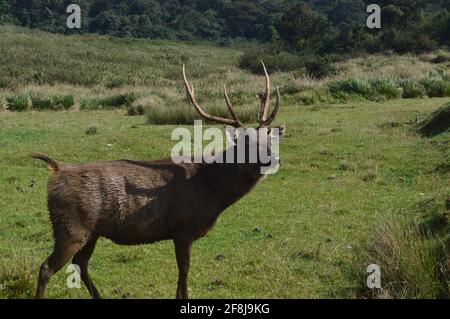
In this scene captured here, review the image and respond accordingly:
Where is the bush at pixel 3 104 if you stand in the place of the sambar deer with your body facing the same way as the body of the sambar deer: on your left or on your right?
on your left

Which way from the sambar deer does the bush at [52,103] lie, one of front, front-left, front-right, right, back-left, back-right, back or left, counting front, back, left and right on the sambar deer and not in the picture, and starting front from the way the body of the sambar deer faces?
left

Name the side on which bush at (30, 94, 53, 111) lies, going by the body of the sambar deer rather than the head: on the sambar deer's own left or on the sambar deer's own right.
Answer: on the sambar deer's own left

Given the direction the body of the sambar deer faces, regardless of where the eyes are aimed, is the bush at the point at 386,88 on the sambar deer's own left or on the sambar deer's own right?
on the sambar deer's own left

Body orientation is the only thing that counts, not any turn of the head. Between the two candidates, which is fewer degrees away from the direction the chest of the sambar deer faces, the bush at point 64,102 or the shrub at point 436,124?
the shrub

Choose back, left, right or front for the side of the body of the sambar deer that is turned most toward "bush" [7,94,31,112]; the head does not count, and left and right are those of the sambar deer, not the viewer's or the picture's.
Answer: left

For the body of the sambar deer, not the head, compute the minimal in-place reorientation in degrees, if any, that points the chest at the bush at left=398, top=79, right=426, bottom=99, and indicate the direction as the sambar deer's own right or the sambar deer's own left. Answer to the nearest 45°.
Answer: approximately 45° to the sambar deer's own left

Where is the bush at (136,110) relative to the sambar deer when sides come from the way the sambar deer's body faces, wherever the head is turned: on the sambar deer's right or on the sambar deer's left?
on the sambar deer's left

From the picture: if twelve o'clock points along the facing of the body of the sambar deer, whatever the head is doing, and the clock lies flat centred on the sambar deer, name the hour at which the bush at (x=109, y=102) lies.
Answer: The bush is roughly at 9 o'clock from the sambar deer.

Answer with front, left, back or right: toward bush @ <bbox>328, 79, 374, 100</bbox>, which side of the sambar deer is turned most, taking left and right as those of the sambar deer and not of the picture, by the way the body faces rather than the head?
left

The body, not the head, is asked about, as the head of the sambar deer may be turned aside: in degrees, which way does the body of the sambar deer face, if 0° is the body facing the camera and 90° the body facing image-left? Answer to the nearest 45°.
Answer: approximately 270°
